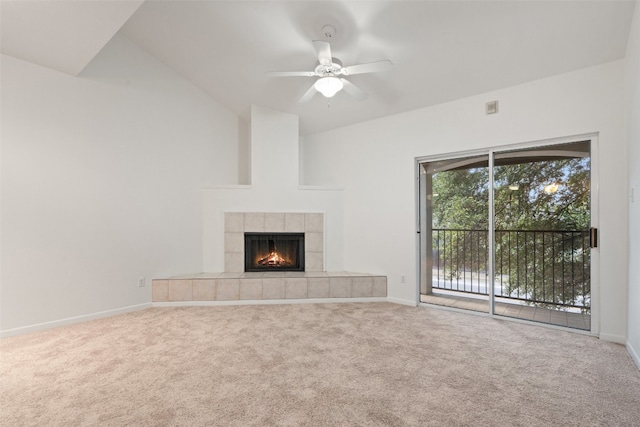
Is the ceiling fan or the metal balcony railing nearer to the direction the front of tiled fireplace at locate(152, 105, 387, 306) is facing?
the ceiling fan

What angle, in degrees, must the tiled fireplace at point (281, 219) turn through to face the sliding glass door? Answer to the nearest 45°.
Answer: approximately 45° to its left

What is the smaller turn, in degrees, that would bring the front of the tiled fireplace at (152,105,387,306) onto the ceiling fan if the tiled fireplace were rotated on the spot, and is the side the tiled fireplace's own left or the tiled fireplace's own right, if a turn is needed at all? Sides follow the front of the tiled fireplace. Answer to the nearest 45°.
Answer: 0° — it already faces it

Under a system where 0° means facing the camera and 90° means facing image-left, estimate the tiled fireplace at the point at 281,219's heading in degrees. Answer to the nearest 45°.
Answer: approximately 0°

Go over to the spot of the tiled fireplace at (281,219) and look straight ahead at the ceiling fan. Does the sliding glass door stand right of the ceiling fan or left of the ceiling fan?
left

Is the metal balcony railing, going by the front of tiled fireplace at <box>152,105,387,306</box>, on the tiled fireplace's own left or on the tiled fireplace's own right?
on the tiled fireplace's own left

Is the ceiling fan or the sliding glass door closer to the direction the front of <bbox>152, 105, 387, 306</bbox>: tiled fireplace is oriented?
the ceiling fan
